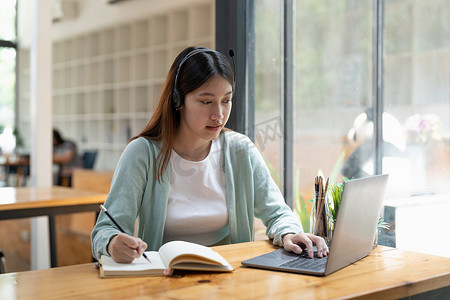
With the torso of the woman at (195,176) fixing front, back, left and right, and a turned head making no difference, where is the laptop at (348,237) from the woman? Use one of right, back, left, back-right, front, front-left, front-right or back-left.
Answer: front

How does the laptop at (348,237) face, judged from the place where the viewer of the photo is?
facing away from the viewer and to the left of the viewer

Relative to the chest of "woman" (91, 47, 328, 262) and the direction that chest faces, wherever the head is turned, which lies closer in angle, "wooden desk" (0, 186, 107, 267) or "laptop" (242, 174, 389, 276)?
the laptop

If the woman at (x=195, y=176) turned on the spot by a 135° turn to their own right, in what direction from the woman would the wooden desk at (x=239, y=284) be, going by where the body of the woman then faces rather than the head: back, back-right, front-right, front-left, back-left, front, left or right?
left

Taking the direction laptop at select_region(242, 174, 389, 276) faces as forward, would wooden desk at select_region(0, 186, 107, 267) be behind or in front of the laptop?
in front

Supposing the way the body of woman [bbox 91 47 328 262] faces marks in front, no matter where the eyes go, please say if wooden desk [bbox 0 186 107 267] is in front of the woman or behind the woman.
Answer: behind

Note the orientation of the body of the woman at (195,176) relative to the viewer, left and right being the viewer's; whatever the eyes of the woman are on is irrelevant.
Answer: facing the viewer and to the right of the viewer

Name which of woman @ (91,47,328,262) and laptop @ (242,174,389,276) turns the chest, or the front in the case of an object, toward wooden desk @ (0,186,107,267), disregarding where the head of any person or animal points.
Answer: the laptop

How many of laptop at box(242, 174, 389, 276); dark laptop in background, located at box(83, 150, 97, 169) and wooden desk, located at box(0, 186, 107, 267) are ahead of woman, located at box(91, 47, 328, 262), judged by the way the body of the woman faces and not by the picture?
1

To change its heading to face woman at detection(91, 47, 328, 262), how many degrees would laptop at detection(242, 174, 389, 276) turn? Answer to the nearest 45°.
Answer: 0° — it already faces them

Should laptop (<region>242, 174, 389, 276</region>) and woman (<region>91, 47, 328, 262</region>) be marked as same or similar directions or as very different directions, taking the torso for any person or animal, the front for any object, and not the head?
very different directions
